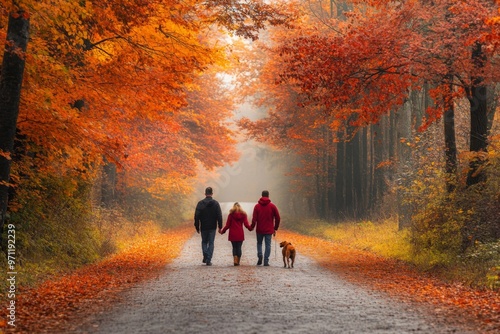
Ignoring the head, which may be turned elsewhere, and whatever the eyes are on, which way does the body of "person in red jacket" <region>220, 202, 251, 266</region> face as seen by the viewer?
away from the camera

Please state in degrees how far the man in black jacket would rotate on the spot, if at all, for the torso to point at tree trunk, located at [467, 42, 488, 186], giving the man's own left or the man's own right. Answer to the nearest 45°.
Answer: approximately 90° to the man's own right

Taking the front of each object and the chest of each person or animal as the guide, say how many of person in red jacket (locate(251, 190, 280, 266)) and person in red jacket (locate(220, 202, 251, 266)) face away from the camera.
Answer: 2

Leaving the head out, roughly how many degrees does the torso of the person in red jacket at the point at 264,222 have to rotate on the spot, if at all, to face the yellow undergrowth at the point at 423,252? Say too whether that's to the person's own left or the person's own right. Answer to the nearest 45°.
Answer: approximately 90° to the person's own right

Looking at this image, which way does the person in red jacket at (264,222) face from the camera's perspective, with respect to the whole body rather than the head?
away from the camera

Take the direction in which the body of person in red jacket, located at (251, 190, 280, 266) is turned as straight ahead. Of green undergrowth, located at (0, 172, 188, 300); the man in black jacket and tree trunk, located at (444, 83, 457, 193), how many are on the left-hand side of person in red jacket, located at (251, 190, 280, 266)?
2

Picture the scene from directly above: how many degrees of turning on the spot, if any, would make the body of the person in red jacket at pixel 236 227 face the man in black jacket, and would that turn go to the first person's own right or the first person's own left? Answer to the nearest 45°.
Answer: approximately 90° to the first person's own left

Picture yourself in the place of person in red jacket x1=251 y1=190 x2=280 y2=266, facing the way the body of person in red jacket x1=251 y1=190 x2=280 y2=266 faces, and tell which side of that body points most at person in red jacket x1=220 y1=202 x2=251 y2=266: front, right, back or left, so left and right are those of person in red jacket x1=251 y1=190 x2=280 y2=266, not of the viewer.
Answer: left

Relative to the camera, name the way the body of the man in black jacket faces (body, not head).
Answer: away from the camera
